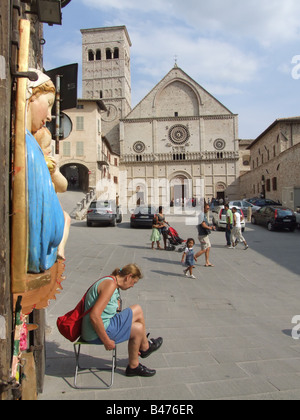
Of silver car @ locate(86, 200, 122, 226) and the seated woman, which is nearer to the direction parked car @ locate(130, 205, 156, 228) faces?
the silver car

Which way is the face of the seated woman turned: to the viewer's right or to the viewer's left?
to the viewer's right

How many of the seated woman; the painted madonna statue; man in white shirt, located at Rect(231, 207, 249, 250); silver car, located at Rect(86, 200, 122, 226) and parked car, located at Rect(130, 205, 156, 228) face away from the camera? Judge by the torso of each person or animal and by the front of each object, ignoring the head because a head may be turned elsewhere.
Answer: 2

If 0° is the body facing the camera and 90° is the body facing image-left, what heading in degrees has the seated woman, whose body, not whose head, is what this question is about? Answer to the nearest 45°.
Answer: approximately 270°

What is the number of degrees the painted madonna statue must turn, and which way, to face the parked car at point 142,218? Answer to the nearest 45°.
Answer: approximately 90° to its left

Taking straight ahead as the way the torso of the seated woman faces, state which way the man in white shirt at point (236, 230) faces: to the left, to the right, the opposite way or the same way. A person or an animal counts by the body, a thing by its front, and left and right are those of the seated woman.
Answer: the opposite way

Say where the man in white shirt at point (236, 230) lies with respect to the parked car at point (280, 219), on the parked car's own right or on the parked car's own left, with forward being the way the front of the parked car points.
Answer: on the parked car's own left

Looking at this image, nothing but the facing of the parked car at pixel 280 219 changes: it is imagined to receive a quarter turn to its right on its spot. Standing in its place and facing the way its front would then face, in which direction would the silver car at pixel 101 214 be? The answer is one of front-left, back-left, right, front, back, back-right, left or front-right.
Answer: back-left

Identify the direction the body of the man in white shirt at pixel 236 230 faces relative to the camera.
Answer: to the viewer's left

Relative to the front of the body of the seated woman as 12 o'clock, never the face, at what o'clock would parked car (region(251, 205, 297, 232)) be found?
The parked car is roughly at 10 o'clock from the seated woman.

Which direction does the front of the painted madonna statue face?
to the viewer's right
